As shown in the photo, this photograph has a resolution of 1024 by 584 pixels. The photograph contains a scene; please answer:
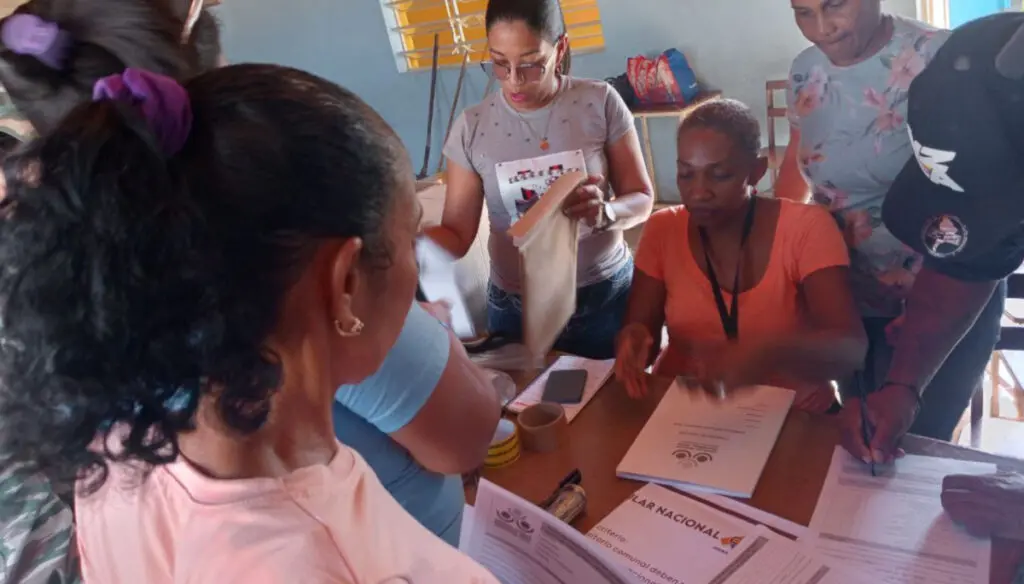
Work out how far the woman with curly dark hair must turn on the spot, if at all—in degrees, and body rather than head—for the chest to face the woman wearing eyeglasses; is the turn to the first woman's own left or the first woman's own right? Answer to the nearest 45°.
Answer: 0° — they already face them

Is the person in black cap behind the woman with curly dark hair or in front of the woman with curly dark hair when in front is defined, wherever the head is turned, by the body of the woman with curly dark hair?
in front

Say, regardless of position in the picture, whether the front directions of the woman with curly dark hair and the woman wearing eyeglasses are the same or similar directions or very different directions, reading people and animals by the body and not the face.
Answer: very different directions

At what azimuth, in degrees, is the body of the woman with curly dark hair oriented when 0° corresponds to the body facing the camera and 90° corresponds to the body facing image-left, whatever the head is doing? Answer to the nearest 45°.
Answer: approximately 225°

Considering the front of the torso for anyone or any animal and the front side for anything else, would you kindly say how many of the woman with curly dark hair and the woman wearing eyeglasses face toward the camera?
1

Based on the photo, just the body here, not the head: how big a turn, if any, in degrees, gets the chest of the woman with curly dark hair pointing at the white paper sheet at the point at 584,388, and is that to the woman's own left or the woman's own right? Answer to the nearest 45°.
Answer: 0° — they already face it

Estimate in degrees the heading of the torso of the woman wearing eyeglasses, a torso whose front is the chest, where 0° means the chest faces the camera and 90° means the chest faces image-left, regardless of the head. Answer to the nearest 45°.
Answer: approximately 0°

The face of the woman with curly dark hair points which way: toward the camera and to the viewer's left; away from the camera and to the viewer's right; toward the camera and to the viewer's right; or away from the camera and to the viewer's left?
away from the camera and to the viewer's right

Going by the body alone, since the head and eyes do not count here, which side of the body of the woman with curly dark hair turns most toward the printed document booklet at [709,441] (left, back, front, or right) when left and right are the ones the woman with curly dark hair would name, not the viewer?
front

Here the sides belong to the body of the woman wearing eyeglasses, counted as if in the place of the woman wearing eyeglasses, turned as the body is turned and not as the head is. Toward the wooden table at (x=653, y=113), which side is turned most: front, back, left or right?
back

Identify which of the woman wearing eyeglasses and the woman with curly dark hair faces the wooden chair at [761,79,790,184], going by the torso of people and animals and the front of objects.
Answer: the woman with curly dark hair
